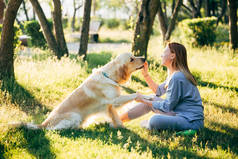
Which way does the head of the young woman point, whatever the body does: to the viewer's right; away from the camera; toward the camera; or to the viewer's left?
to the viewer's left

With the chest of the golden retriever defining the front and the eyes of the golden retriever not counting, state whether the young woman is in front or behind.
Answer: in front

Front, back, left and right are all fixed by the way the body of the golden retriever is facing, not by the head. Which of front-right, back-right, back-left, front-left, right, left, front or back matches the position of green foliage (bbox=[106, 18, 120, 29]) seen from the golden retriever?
left

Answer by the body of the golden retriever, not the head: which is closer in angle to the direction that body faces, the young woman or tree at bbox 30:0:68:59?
the young woman

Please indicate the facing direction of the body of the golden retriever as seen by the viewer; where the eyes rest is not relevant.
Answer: to the viewer's right

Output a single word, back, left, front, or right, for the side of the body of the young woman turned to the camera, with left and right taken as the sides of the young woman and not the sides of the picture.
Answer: left

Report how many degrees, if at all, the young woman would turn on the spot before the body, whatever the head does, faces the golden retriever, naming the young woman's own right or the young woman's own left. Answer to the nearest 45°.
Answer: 0° — they already face it

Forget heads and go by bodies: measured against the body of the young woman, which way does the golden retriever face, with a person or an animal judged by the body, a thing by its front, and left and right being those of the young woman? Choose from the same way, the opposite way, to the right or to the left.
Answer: the opposite way

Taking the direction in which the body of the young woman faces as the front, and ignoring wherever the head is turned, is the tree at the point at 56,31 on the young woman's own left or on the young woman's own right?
on the young woman's own right

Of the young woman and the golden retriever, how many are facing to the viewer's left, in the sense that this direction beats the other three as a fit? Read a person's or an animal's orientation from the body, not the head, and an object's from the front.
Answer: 1

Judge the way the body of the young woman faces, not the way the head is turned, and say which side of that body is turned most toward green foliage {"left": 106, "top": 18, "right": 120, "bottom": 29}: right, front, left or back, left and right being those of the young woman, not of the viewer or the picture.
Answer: right
